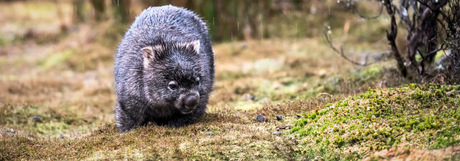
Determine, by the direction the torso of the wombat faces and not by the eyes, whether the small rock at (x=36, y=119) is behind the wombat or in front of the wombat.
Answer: behind

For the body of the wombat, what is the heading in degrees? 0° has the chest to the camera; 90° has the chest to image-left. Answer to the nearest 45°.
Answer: approximately 315°

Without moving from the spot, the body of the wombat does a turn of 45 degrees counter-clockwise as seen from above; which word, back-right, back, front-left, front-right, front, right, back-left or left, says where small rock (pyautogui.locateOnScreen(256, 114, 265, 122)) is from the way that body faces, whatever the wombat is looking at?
front

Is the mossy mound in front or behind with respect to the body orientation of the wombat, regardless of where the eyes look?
in front

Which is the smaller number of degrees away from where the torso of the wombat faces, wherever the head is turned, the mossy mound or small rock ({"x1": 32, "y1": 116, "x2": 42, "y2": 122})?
the mossy mound
